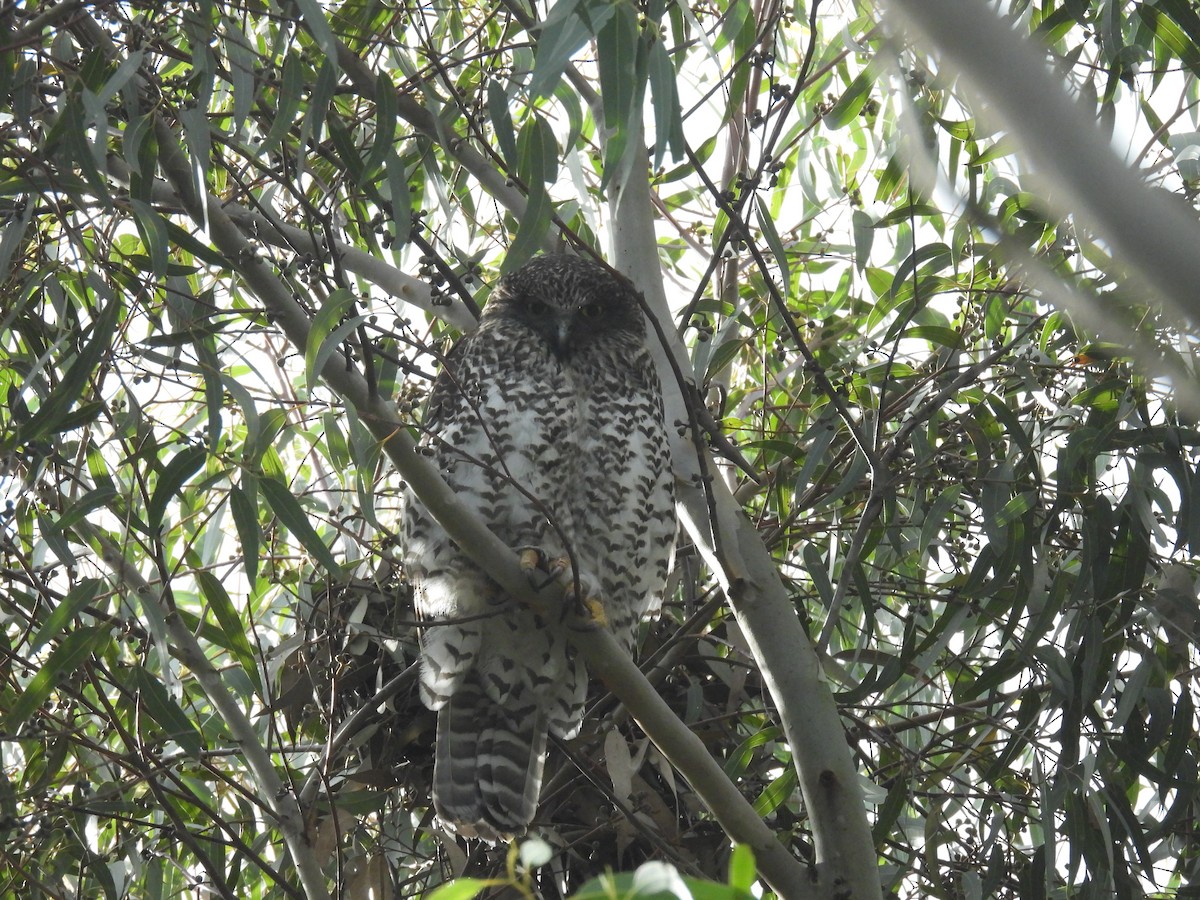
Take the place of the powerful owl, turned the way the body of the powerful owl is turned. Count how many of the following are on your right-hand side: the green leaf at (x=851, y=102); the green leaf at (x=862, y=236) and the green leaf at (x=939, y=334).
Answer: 0

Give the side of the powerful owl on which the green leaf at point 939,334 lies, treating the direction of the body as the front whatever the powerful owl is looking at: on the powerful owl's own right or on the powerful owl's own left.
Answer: on the powerful owl's own left

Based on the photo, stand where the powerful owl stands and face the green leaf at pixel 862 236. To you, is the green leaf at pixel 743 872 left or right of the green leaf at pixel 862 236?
right

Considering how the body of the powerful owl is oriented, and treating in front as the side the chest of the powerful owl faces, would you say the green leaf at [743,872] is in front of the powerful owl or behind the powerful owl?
in front
